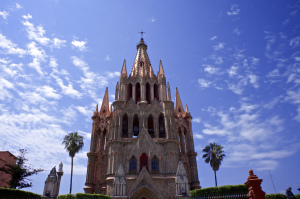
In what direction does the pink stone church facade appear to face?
toward the camera

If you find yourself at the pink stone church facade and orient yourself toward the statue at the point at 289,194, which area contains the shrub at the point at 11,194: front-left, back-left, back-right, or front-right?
front-right

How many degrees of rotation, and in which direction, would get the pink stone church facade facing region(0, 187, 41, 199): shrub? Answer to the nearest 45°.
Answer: approximately 45° to its right

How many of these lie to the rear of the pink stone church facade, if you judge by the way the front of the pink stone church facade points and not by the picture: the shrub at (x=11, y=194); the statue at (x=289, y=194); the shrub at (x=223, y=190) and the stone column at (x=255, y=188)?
0

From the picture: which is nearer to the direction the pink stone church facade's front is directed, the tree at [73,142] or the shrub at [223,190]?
the shrub

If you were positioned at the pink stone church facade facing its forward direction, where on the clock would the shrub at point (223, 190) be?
The shrub is roughly at 11 o'clock from the pink stone church facade.

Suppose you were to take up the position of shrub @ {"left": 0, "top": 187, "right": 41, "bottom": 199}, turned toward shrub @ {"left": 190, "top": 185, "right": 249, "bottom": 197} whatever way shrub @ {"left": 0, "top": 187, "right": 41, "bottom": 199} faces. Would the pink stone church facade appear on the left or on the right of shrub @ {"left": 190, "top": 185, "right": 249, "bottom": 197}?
left

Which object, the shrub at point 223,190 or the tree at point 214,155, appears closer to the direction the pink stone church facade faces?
the shrub

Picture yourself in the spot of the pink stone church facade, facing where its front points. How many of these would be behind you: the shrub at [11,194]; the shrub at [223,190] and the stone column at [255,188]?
0

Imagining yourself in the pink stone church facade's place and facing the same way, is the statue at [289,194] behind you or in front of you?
in front

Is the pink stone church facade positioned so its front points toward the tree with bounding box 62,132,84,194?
no

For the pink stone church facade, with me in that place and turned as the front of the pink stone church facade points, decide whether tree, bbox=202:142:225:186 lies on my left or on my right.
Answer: on my left
